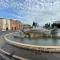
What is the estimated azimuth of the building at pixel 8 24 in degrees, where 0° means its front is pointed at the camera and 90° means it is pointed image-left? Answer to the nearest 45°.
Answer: approximately 315°
